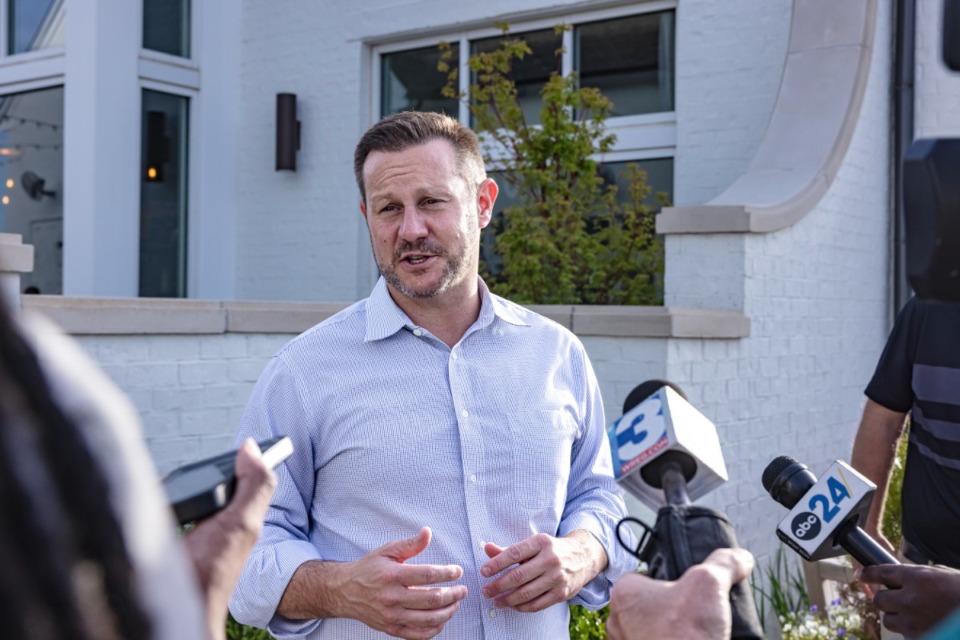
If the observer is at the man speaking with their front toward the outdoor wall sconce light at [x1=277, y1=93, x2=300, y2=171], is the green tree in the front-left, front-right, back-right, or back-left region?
front-right

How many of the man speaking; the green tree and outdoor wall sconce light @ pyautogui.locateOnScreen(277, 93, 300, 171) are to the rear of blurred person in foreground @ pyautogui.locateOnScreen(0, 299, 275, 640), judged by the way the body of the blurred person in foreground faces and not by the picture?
0

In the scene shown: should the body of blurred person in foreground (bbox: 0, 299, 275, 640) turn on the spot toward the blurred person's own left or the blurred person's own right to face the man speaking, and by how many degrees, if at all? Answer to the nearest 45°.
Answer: approximately 45° to the blurred person's own left

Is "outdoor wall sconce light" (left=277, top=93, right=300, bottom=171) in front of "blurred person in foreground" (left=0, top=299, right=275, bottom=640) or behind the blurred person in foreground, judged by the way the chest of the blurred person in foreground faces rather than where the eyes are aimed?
in front

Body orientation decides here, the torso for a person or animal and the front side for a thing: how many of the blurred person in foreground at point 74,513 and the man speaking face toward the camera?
1

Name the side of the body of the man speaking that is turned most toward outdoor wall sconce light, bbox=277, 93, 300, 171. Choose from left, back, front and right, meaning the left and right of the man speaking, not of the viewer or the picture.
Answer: back

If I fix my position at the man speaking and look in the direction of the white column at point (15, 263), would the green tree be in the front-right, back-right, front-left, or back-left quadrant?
front-right

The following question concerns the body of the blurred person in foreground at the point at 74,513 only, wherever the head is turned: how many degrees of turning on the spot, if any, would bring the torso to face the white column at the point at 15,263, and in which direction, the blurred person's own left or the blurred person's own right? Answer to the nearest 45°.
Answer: approximately 45° to the blurred person's own left

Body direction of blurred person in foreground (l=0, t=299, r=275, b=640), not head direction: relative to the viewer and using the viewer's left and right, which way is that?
facing away from the viewer and to the right of the viewer

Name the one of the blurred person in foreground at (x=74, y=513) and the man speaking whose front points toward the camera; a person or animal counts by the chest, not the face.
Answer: the man speaking

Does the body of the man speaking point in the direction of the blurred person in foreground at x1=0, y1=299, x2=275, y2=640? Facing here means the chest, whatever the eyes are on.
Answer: yes

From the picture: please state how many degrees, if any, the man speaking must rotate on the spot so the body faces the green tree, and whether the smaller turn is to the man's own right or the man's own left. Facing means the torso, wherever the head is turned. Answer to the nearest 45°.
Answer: approximately 180°

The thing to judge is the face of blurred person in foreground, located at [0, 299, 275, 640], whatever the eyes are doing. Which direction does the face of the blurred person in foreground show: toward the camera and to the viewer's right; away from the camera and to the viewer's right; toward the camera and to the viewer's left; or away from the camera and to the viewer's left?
away from the camera and to the viewer's right

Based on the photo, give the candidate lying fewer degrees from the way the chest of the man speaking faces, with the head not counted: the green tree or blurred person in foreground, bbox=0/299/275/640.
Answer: the blurred person in foreground

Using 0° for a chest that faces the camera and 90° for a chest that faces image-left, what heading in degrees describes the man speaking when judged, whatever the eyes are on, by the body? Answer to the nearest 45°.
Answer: approximately 0°

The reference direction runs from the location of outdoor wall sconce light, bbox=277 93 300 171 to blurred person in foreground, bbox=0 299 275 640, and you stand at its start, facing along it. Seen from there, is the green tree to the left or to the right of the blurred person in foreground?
left

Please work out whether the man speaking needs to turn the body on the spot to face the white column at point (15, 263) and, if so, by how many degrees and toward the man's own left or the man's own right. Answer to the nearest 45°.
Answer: approximately 135° to the man's own right

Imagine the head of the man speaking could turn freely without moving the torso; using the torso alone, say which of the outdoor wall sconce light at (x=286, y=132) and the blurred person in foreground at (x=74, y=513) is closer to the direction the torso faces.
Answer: the blurred person in foreground
